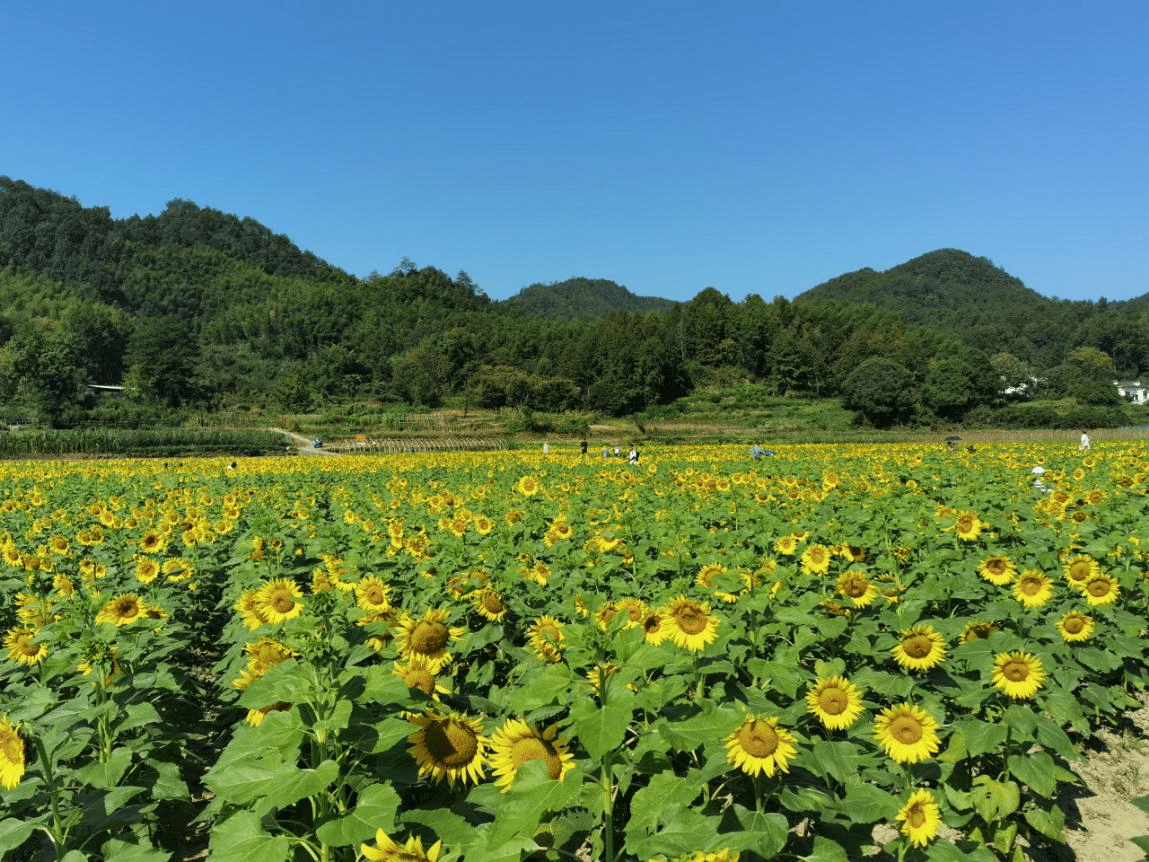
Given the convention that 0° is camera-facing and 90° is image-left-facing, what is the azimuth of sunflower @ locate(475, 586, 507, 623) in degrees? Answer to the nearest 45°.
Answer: approximately 0°

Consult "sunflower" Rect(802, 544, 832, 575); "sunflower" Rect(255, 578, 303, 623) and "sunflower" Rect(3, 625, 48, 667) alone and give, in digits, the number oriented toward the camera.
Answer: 3

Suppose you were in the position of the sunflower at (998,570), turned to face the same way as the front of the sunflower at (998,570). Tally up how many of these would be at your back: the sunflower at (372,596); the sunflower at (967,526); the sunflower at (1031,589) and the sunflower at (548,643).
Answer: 1

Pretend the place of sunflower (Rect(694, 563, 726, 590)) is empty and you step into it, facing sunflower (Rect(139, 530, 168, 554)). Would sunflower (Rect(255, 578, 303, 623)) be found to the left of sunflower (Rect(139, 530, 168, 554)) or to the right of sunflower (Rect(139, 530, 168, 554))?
left

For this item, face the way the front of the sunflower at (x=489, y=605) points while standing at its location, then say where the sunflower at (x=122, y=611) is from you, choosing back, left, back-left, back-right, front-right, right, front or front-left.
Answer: right

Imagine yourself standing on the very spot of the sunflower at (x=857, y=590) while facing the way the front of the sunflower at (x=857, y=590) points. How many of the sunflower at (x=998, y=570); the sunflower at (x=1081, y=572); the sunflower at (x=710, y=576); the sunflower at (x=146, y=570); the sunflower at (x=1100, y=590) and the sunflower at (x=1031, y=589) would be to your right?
2

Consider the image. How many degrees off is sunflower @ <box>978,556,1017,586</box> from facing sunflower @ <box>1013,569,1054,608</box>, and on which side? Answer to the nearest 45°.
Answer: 0° — it already faces it

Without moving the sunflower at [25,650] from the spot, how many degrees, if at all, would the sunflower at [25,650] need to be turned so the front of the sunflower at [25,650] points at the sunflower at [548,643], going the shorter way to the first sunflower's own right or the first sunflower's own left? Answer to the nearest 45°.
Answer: approximately 45° to the first sunflower's own left

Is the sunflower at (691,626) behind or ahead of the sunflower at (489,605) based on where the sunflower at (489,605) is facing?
ahead

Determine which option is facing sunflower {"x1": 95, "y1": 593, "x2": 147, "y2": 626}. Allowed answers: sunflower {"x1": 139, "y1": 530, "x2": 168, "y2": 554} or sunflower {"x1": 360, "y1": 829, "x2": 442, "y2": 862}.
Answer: sunflower {"x1": 139, "y1": 530, "x2": 168, "y2": 554}

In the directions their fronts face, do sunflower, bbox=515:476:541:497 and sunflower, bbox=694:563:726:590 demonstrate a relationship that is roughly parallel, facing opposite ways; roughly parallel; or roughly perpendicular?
roughly parallel

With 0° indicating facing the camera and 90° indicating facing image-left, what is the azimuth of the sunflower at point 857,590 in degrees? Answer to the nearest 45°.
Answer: approximately 0°

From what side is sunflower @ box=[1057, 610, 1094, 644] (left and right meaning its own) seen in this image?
front

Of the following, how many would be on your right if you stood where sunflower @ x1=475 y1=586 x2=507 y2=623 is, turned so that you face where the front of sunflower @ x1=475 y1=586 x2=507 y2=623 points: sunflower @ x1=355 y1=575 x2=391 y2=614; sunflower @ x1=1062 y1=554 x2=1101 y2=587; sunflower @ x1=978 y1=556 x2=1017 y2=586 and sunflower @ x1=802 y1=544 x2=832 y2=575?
1

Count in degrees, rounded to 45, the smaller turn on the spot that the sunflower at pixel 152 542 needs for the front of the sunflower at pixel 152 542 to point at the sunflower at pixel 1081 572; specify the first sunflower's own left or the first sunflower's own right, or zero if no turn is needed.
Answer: approximately 45° to the first sunflower's own left

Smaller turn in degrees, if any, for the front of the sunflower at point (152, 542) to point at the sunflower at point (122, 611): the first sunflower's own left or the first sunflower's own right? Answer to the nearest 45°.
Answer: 0° — it already faces it

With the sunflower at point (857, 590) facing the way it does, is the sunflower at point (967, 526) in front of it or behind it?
behind

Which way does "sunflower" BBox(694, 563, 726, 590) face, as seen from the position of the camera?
facing the viewer
